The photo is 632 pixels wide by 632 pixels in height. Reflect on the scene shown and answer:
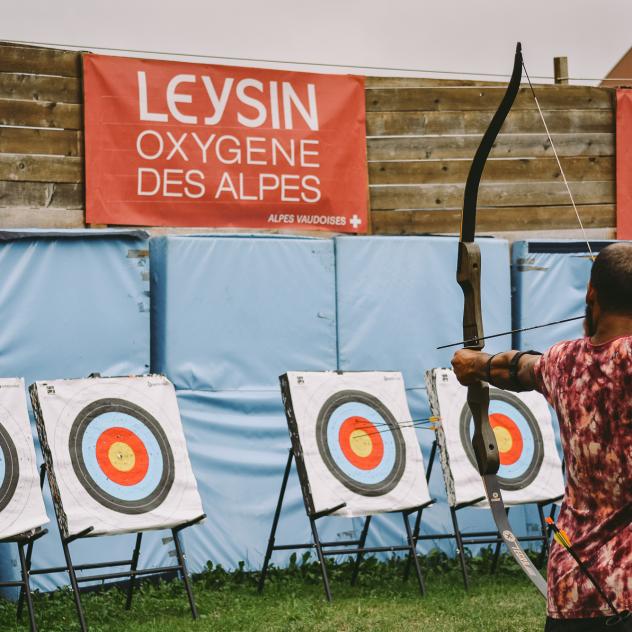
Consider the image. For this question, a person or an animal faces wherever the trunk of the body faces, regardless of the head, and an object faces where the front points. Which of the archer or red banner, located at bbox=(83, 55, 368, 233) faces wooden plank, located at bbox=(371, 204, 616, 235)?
the archer

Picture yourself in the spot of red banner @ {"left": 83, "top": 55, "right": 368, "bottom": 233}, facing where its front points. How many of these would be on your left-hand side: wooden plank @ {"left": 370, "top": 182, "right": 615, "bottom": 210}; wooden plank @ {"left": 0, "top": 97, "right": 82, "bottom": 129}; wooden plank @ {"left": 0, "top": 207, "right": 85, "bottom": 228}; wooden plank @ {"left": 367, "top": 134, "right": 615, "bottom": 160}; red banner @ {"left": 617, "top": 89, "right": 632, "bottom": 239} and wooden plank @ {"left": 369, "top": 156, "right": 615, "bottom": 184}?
4

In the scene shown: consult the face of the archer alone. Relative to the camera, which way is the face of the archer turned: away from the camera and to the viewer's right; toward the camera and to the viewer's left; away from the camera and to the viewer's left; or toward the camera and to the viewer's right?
away from the camera and to the viewer's left

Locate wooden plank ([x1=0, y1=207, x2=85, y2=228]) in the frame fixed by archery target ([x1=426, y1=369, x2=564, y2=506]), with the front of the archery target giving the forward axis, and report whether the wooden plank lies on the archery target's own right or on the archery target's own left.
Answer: on the archery target's own right

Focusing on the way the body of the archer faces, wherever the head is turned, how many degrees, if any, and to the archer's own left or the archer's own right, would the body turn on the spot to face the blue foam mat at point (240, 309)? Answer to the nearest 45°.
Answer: approximately 45° to the archer's own left

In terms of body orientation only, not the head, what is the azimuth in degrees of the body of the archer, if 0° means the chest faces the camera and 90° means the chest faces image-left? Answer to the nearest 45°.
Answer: approximately 180°

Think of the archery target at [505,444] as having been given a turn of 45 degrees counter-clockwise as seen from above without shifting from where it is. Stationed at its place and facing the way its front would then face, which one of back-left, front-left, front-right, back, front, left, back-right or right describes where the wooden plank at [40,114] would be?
back

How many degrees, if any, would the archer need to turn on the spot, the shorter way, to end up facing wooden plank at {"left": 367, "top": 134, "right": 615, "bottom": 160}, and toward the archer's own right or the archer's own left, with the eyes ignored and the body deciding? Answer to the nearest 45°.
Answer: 0° — they already face it

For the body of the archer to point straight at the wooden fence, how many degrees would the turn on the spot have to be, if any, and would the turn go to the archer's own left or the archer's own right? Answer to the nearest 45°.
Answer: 0° — they already face it

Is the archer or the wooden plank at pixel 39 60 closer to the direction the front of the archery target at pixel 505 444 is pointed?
the archer

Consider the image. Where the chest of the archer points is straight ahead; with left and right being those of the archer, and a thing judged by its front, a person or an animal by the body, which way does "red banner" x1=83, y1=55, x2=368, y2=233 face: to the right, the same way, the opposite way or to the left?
the opposite way

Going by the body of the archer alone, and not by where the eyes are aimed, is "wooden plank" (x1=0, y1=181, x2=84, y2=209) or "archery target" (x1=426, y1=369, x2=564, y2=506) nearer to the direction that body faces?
the archery target

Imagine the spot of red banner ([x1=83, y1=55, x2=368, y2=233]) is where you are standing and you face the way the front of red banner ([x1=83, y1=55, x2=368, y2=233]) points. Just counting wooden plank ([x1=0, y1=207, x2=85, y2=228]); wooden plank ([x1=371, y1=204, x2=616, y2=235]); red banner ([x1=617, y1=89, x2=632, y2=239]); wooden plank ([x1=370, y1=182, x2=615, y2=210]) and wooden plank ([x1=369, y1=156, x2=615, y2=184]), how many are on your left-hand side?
4

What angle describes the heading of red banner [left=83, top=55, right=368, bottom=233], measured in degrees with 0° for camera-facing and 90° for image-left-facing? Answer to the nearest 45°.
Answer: approximately 0°

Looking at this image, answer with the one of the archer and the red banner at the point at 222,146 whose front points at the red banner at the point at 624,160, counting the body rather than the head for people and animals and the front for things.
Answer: the archer
